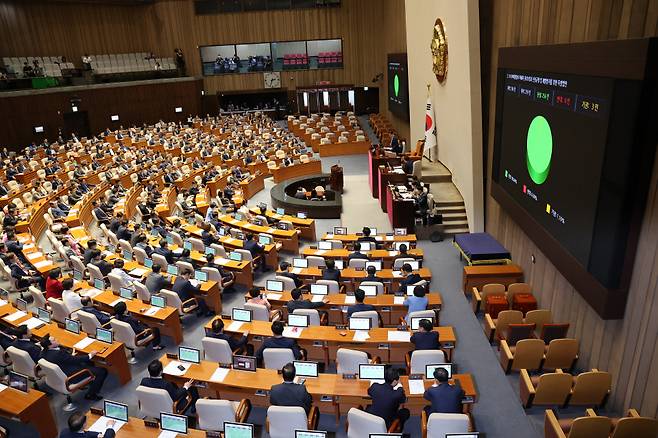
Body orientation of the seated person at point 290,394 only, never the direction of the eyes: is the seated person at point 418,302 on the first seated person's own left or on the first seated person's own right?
on the first seated person's own right

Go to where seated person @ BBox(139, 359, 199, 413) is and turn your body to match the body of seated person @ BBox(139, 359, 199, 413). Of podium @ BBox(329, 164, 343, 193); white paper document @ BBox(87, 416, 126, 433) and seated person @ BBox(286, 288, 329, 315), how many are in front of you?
2

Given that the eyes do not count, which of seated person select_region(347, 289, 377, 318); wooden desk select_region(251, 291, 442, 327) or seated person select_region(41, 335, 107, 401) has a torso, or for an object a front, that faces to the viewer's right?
seated person select_region(41, 335, 107, 401)

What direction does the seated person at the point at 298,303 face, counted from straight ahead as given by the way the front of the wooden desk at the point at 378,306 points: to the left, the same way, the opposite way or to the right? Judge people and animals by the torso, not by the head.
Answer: the opposite way

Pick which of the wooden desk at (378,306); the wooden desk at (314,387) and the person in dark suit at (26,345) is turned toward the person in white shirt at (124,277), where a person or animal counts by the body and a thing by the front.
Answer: the person in dark suit

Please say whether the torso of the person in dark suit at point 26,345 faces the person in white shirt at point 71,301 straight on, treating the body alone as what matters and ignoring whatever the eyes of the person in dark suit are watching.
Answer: yes

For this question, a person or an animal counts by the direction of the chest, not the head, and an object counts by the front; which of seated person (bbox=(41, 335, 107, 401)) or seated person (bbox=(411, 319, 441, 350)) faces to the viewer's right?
seated person (bbox=(41, 335, 107, 401))

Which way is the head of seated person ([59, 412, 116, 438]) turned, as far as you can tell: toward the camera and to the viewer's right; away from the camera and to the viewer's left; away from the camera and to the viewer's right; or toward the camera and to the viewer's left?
away from the camera and to the viewer's right

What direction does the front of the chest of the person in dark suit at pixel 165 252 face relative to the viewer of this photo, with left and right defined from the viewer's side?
facing away from the viewer and to the right of the viewer

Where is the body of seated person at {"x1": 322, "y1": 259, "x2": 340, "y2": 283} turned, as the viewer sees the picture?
away from the camera

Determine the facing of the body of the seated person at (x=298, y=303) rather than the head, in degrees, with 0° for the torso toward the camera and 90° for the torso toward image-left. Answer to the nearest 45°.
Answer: approximately 180°

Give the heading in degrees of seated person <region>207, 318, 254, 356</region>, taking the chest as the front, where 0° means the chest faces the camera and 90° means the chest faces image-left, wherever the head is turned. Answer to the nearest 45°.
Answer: approximately 225°

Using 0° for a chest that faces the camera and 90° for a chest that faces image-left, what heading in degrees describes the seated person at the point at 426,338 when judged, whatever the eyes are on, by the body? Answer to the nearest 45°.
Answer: approximately 180°
